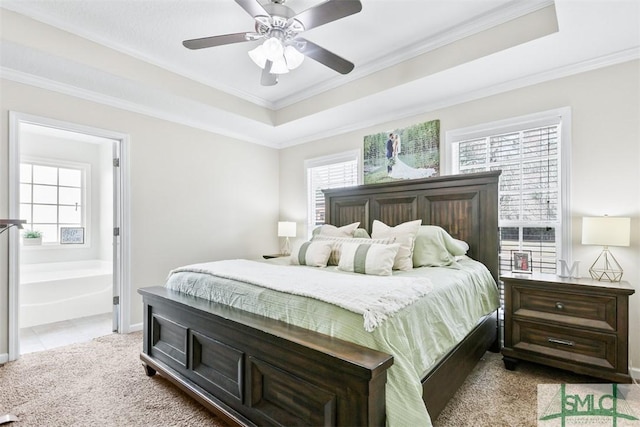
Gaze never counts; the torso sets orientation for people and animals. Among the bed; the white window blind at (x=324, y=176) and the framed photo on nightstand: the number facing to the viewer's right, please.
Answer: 0

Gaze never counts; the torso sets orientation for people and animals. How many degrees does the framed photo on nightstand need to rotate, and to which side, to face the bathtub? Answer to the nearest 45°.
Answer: approximately 90° to its right

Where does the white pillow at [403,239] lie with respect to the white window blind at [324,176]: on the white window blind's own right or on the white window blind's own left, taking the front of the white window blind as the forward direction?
on the white window blind's own left

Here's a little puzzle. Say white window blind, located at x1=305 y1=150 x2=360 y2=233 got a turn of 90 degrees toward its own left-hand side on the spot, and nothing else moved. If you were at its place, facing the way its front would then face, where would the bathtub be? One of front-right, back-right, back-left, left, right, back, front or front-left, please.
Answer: back-right

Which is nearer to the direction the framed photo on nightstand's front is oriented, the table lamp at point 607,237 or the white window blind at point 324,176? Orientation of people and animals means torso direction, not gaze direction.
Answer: the table lamp

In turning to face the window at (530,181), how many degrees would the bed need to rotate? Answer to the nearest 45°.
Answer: approximately 180°

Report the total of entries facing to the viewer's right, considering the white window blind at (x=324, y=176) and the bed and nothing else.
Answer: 0

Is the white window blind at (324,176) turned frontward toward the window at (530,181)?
no

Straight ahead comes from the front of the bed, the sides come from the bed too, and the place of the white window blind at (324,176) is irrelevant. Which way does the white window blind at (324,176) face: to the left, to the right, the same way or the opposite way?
the same way

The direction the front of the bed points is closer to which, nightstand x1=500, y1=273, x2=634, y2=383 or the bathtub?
the bathtub

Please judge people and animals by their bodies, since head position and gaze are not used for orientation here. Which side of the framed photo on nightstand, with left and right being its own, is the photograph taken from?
front

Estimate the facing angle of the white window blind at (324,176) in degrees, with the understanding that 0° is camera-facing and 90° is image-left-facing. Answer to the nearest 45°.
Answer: approximately 45°

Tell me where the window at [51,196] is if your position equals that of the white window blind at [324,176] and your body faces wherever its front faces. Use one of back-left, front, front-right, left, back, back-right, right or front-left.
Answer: front-right

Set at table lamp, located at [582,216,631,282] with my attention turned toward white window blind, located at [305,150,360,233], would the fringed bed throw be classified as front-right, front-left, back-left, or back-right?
front-left

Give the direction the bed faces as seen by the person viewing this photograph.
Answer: facing the viewer and to the left of the viewer

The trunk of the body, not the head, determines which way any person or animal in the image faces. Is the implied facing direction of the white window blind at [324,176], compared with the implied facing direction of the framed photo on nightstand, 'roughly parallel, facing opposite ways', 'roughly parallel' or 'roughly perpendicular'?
roughly parallel

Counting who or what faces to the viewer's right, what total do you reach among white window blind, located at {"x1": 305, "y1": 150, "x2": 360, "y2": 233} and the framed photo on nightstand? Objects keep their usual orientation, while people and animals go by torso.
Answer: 0

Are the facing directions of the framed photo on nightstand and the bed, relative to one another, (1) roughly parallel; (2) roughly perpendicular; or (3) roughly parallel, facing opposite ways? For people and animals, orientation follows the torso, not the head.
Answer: roughly parallel

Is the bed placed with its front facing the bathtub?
no

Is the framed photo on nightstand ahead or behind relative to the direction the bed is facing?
behind
